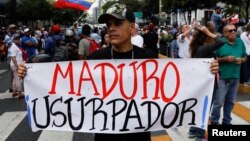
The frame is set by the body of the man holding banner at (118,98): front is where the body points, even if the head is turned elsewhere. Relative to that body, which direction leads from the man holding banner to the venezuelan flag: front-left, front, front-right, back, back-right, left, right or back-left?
back

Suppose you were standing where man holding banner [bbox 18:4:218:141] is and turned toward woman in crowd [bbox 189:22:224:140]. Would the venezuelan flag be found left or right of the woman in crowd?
left

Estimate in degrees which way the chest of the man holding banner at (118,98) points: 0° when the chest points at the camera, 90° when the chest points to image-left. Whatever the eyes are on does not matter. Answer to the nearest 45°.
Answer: approximately 0°

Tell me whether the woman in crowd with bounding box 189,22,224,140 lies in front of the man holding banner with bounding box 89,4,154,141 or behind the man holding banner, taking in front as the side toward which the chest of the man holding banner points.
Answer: behind

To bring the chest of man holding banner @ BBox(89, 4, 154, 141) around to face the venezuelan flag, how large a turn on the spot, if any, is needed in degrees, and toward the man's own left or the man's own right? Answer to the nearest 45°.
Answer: approximately 180°

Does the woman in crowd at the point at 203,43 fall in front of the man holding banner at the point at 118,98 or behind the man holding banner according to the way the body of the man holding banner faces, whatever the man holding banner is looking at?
behind
